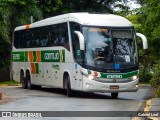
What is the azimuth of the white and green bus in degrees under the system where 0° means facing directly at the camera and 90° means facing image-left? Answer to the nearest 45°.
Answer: approximately 315°
